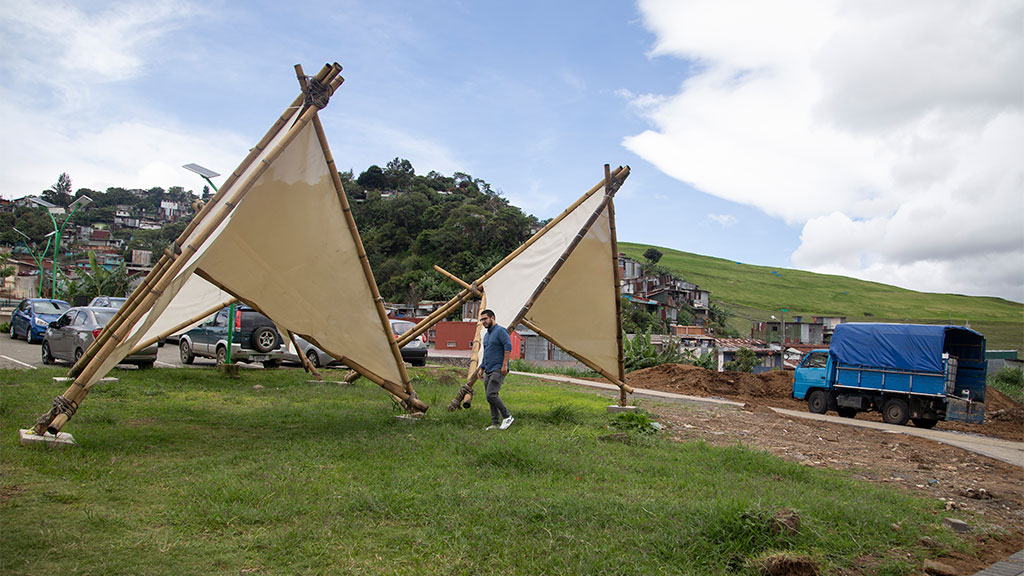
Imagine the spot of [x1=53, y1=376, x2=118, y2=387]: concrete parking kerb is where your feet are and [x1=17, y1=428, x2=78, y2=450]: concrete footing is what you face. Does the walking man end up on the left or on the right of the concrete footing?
left

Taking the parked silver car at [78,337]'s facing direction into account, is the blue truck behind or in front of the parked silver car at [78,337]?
behind

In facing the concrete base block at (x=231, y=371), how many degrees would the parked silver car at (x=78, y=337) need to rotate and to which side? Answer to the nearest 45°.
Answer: approximately 180°

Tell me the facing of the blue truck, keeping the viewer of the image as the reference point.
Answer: facing away from the viewer and to the left of the viewer

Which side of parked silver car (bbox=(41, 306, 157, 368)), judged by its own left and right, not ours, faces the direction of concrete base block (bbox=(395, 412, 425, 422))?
back

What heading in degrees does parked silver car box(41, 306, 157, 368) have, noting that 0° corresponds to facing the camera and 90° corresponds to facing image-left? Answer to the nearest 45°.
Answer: approximately 135°

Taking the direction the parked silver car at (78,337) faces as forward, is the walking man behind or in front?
behind

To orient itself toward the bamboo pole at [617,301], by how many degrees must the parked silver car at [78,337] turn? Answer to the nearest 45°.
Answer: approximately 180°
